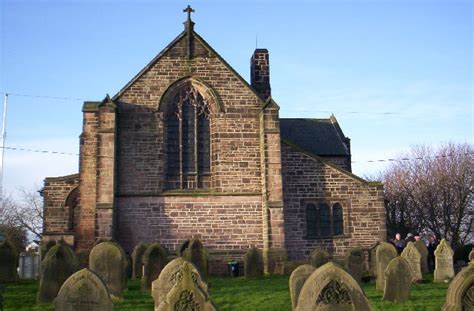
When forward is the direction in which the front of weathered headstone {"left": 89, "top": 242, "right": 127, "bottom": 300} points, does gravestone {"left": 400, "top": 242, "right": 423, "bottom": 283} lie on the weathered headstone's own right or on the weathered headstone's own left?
on the weathered headstone's own left

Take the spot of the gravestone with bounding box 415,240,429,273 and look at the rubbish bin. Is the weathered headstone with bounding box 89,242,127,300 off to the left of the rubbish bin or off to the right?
left

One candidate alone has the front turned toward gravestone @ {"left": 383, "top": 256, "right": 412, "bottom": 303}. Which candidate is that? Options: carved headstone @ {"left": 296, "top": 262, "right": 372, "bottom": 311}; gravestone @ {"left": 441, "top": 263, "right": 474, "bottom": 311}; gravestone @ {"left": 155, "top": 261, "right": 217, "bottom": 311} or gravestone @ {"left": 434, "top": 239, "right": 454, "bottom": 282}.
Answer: gravestone @ {"left": 434, "top": 239, "right": 454, "bottom": 282}

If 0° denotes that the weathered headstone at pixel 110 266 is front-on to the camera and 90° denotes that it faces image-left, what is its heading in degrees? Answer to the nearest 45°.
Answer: approximately 0°

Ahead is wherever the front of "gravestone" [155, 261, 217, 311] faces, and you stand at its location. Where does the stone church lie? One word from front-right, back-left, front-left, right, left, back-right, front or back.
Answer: back

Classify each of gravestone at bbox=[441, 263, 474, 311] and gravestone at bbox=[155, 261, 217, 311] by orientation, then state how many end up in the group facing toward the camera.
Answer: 2

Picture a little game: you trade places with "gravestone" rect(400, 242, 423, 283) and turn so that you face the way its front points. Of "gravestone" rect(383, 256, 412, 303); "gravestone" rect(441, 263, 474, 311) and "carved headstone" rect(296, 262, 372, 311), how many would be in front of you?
3

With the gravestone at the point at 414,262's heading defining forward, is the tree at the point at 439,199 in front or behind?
behind

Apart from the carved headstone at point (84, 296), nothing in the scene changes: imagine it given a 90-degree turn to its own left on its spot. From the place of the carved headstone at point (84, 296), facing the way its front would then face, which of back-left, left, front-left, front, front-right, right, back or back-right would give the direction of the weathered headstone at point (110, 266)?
left

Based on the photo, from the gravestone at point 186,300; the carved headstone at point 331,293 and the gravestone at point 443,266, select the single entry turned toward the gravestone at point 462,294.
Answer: the gravestone at point 443,266

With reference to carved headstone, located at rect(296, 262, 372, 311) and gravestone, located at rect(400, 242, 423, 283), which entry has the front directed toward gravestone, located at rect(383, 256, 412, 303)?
gravestone, located at rect(400, 242, 423, 283)

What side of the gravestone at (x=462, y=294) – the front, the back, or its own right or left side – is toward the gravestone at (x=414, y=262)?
back
